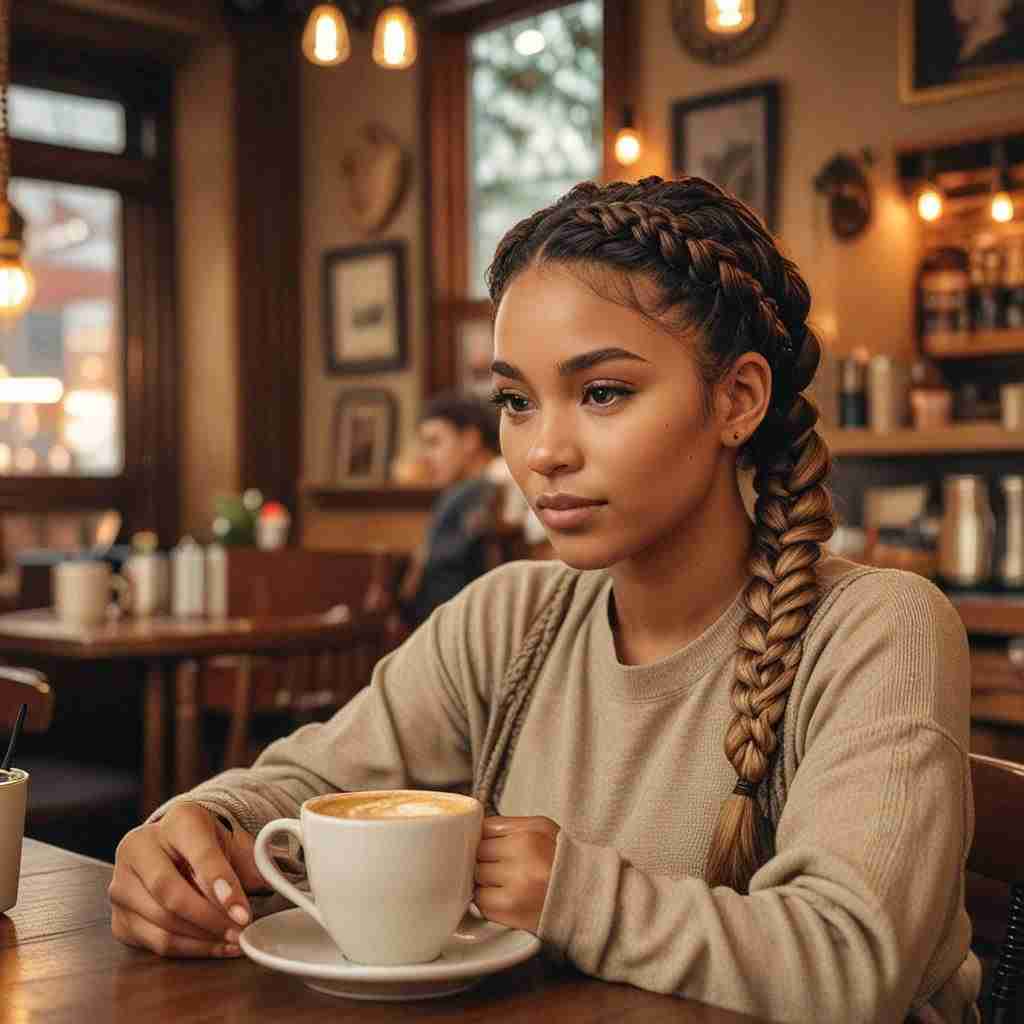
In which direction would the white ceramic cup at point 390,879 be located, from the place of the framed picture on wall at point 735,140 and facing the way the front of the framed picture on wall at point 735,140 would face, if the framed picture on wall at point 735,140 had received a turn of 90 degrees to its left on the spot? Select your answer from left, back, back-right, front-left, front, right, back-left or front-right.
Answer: front-right

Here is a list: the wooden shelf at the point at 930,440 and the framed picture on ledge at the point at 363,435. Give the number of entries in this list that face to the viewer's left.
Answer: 0

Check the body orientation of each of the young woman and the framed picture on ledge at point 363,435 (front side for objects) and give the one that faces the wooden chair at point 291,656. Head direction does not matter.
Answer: the framed picture on ledge

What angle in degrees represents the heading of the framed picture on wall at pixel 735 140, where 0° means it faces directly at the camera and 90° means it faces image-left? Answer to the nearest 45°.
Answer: approximately 45°

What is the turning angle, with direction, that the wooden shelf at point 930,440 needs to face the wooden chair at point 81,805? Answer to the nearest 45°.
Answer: approximately 45° to its right

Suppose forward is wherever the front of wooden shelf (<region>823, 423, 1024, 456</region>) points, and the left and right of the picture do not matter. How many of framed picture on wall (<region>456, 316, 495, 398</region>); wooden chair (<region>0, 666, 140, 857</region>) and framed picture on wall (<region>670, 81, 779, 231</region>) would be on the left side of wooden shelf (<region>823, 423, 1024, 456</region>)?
0

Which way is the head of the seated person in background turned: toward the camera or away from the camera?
toward the camera

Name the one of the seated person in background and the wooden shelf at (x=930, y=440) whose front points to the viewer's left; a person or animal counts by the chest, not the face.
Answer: the seated person in background

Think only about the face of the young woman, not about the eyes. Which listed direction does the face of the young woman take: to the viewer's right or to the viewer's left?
to the viewer's left

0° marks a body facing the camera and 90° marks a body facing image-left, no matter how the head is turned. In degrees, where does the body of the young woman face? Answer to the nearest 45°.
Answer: approximately 45°

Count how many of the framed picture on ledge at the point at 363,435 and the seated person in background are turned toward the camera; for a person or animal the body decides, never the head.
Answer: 1

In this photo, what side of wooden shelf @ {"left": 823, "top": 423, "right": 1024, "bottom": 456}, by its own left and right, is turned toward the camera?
front

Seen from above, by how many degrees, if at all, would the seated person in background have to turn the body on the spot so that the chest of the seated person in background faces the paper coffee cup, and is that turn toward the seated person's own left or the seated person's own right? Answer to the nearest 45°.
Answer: approximately 90° to the seated person's own left

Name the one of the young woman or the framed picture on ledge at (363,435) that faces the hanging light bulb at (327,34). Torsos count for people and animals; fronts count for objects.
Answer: the framed picture on ledge

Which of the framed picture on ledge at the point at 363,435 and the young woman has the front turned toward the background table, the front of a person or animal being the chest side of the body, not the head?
the framed picture on ledge

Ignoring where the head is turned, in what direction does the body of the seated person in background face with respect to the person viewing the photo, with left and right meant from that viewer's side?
facing to the left of the viewer

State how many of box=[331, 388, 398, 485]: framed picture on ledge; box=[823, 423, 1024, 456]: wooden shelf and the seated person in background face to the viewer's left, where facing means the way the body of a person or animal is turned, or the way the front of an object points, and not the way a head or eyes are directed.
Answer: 1
